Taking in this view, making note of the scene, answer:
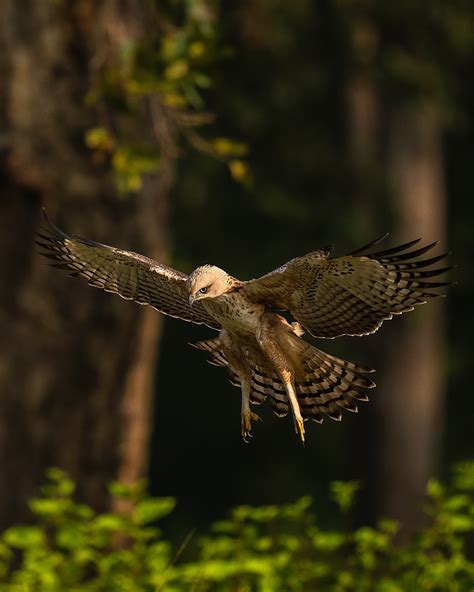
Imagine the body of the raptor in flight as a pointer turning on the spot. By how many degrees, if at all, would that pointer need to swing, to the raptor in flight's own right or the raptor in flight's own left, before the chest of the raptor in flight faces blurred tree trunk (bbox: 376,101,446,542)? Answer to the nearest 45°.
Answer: approximately 135° to the raptor in flight's own right

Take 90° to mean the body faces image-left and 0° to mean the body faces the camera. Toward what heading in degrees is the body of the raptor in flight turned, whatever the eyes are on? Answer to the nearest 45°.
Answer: approximately 45°

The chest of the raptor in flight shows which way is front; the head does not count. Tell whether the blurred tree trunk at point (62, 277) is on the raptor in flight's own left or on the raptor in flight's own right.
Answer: on the raptor in flight's own right
